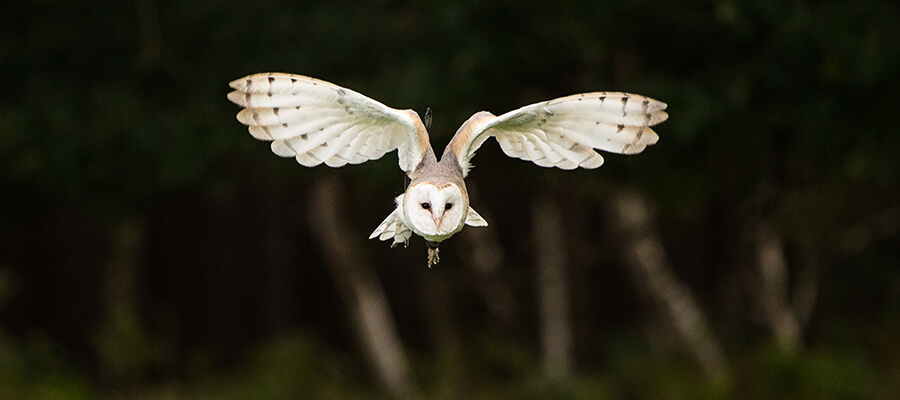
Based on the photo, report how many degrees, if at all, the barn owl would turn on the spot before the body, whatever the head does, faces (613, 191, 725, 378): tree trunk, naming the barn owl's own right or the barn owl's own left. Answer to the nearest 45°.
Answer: approximately 180°

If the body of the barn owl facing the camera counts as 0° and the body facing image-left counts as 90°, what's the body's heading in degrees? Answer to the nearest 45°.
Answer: approximately 0°

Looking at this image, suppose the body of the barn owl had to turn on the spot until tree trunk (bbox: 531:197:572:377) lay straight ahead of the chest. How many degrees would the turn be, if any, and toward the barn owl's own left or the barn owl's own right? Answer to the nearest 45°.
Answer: approximately 180°
